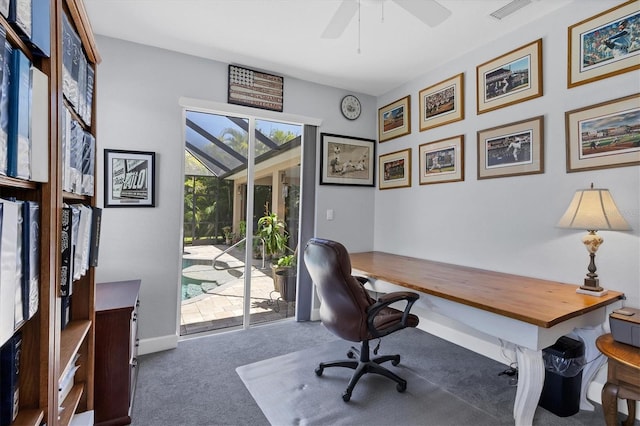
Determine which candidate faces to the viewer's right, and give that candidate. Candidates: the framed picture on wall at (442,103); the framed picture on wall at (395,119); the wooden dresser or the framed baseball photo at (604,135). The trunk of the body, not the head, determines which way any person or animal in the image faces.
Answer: the wooden dresser

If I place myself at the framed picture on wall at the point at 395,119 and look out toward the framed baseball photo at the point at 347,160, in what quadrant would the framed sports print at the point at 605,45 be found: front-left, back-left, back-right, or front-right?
back-left

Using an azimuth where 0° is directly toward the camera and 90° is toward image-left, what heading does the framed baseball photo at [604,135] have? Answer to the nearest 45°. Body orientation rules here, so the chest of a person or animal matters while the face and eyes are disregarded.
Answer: approximately 45°

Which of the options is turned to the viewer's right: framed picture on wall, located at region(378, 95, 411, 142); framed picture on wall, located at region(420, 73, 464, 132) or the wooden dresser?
the wooden dresser

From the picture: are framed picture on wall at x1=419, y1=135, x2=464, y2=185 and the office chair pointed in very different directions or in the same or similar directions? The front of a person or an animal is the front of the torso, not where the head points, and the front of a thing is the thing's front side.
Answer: very different directions

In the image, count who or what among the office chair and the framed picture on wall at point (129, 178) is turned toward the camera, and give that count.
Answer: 1

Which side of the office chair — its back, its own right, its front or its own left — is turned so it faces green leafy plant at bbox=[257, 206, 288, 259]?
left

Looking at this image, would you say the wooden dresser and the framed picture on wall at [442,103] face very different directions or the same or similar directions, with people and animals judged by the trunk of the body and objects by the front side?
very different directions

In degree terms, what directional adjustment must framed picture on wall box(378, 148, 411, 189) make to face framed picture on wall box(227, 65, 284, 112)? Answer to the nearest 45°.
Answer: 0° — it already faces it
